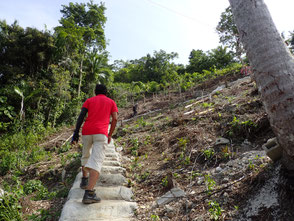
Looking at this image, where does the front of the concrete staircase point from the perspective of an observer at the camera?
facing the viewer
